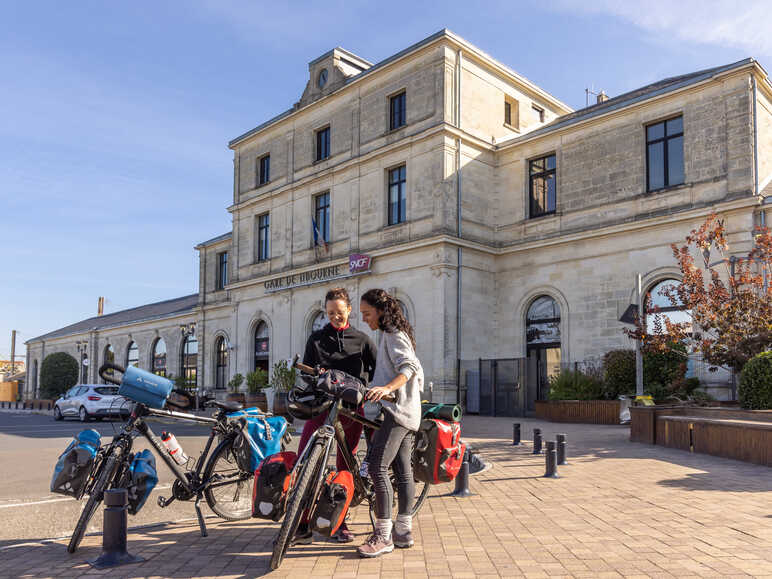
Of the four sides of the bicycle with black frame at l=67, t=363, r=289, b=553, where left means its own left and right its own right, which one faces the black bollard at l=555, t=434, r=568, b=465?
back

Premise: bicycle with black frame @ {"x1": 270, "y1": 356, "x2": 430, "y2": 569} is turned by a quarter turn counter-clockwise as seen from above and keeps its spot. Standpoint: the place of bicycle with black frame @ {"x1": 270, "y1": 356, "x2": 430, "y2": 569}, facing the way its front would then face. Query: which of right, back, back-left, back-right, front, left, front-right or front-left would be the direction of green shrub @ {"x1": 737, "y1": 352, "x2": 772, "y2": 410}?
left

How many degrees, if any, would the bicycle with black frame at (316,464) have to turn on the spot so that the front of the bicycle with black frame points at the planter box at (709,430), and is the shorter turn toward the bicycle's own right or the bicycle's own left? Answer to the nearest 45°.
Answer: approximately 180°

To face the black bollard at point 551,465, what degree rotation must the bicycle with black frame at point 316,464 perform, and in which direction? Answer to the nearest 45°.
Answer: approximately 180°

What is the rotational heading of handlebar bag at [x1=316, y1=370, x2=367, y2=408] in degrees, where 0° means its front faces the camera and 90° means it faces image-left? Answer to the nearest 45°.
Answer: approximately 45°

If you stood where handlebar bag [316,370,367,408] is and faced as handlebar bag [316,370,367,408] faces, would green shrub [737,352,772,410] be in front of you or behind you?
behind

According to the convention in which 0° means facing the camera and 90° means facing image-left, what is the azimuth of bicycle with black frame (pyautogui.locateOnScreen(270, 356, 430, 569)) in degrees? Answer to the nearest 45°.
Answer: approximately 45°

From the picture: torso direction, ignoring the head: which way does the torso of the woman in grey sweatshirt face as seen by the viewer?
to the viewer's left

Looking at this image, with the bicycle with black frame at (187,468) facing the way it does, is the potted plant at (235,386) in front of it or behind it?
behind

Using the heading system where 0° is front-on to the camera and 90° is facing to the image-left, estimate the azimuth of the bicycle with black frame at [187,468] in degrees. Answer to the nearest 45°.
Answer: approximately 45°

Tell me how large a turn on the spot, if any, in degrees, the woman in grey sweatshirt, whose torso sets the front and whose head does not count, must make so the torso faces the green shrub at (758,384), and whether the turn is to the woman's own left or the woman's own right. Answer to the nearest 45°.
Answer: approximately 135° to the woman's own right
